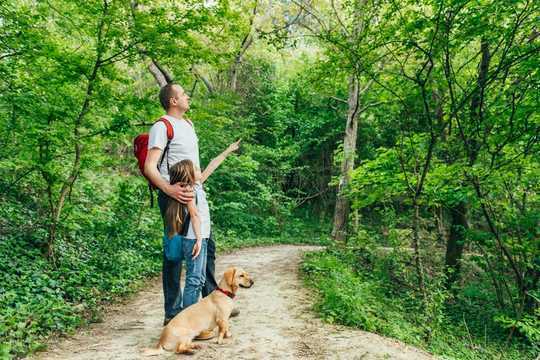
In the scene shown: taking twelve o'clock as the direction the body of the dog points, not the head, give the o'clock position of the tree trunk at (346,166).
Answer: The tree trunk is roughly at 10 o'clock from the dog.

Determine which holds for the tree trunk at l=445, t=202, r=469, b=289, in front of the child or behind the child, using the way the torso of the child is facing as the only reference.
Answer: in front

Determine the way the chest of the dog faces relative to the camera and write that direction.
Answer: to the viewer's right

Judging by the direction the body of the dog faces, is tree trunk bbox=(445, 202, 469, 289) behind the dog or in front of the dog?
in front

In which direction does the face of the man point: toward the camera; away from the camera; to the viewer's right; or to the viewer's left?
to the viewer's right
